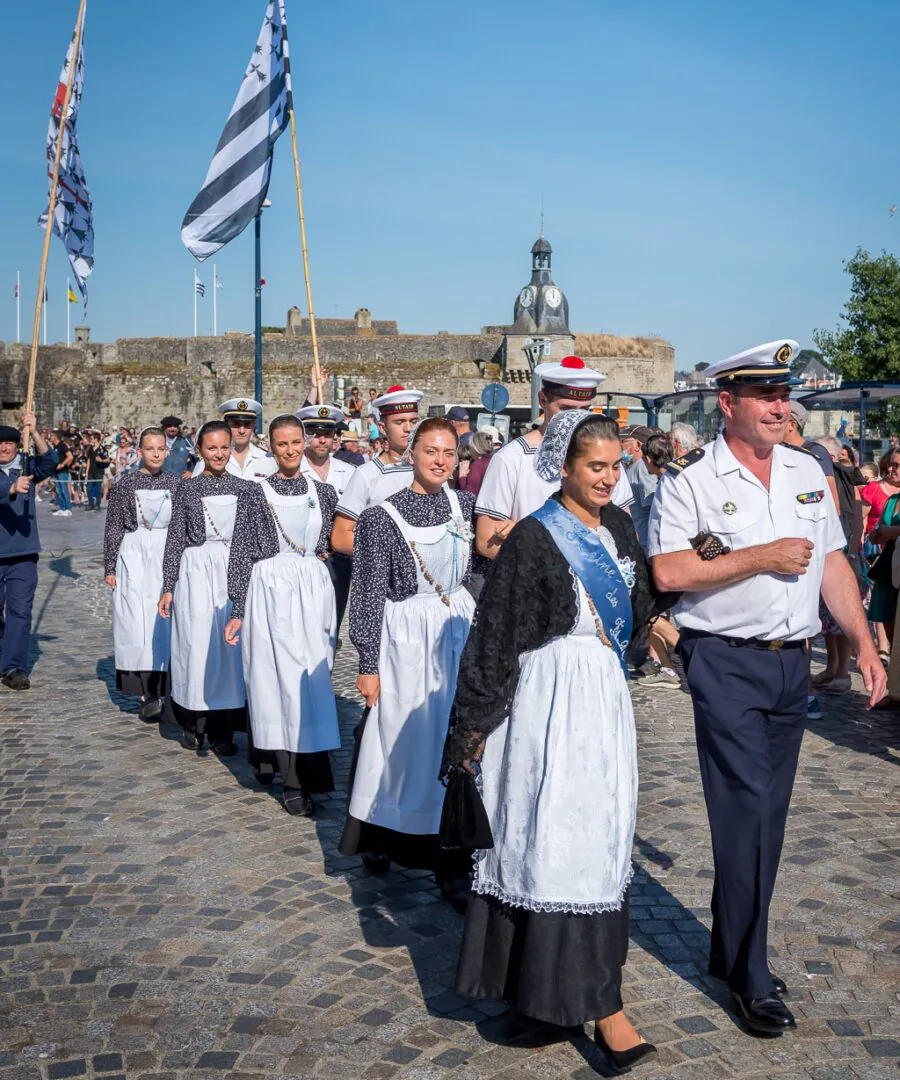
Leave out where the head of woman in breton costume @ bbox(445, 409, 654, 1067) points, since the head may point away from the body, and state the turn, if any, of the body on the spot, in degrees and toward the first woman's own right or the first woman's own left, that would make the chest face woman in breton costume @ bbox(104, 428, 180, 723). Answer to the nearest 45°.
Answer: approximately 180°

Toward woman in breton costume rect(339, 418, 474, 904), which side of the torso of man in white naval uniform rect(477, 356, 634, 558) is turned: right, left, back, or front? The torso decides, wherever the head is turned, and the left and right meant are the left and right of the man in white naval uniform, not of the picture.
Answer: right

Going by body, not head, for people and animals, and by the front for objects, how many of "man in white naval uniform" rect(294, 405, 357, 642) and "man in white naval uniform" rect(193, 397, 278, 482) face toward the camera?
2

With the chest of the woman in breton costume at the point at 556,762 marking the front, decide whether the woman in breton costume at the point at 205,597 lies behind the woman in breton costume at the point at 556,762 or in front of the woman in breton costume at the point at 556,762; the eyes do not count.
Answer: behind

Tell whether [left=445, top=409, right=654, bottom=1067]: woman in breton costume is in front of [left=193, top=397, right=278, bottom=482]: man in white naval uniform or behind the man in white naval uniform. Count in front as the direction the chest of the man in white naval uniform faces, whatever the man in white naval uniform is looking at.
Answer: in front

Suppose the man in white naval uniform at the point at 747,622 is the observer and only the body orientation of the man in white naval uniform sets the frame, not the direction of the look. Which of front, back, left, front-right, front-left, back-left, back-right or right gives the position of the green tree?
back-left

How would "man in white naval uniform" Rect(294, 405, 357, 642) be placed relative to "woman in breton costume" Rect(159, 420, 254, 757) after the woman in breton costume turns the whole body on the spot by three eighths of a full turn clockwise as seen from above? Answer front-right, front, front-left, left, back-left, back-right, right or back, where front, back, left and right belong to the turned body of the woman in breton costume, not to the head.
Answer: back-right

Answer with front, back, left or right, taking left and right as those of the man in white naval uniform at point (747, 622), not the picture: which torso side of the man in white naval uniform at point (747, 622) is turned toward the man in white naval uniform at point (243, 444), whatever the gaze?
back

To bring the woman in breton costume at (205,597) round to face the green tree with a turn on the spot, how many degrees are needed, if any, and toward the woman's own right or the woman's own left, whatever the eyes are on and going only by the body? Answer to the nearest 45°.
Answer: approximately 90° to the woman's own left

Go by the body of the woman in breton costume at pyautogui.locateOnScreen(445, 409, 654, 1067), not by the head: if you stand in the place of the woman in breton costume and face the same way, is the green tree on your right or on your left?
on your left
